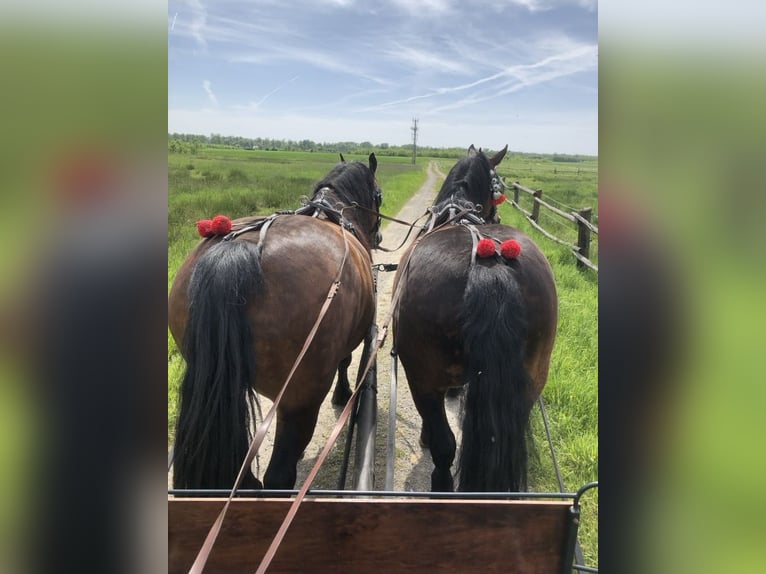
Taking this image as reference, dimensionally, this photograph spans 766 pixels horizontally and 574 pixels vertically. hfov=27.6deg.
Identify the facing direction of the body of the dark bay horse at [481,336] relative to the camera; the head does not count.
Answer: away from the camera

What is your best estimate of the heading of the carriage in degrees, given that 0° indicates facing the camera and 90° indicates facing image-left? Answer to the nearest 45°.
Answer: approximately 180°

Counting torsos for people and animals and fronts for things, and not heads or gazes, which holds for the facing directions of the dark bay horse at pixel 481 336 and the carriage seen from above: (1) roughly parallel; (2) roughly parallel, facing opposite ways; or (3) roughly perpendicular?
roughly parallel

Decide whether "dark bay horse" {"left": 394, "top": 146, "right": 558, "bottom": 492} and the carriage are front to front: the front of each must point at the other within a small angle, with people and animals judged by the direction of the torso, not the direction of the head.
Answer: no
